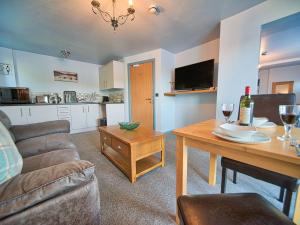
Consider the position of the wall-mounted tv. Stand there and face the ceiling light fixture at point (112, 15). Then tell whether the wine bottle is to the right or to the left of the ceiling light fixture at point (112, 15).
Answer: left

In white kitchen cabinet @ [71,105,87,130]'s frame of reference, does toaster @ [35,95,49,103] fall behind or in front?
behind

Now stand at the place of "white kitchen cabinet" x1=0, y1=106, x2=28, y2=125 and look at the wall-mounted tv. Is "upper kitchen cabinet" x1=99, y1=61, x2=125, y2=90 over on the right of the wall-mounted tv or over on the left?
left

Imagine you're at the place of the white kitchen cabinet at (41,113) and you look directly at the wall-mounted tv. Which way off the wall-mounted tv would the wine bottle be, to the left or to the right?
right

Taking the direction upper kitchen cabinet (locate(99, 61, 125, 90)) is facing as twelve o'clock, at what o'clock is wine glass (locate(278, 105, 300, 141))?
The wine glass is roughly at 10 o'clock from the upper kitchen cabinet.

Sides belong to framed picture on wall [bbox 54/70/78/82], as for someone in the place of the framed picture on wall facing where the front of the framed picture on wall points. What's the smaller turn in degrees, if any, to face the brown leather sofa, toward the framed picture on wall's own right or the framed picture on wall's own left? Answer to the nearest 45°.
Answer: approximately 45° to the framed picture on wall's own right
